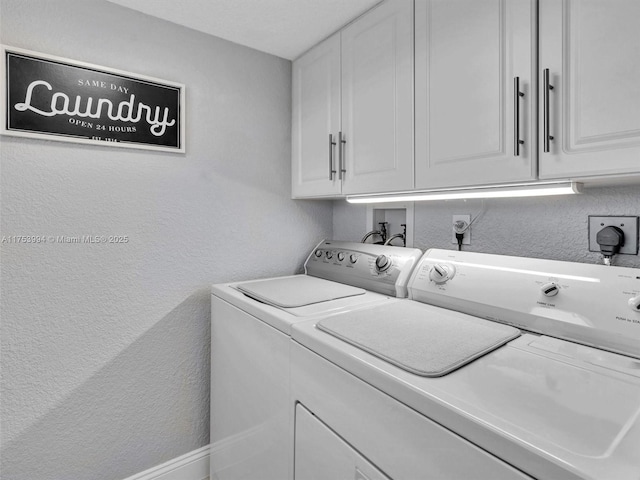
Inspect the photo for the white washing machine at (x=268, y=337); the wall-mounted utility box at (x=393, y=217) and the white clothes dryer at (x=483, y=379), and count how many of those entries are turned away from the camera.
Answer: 0

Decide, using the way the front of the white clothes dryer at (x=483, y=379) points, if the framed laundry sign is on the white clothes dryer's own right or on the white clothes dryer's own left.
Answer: on the white clothes dryer's own right

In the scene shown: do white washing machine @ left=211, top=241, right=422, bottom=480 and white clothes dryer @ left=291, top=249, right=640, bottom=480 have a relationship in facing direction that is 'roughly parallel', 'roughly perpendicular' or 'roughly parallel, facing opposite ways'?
roughly parallel

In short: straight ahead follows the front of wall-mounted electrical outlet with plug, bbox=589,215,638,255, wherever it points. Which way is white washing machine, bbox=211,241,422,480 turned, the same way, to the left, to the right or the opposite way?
the same way

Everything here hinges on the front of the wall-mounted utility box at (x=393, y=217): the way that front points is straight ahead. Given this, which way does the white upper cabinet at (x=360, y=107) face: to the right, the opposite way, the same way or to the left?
the same way

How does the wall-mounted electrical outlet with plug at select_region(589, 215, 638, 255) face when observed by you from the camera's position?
facing the viewer

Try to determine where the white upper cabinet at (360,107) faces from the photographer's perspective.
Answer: facing the viewer and to the left of the viewer

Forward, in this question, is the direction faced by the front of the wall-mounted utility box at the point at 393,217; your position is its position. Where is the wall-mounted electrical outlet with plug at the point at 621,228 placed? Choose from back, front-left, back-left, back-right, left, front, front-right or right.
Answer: left

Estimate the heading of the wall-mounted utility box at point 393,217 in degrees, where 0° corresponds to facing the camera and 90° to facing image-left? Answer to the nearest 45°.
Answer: approximately 45°

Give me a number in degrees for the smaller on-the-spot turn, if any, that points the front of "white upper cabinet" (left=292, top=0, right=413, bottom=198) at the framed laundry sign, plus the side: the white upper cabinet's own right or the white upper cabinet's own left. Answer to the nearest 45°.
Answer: approximately 45° to the white upper cabinet's own right

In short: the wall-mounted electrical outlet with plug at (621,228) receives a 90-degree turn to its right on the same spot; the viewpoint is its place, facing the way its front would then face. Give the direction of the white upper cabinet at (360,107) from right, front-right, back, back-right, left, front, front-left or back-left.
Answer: front

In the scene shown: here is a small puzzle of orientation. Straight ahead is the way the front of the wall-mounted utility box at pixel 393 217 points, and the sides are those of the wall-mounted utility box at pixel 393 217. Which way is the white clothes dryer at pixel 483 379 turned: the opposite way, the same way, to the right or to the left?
the same way

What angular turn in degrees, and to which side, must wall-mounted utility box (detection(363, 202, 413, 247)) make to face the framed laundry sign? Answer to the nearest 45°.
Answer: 0° — it already faces it

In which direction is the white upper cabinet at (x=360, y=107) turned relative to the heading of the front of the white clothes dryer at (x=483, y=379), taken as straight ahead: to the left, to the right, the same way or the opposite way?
the same way

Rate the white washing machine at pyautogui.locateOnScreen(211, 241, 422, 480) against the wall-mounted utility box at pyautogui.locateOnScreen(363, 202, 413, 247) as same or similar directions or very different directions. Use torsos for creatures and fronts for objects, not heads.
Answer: same or similar directions

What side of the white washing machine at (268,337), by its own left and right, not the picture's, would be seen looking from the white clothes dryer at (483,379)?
left
